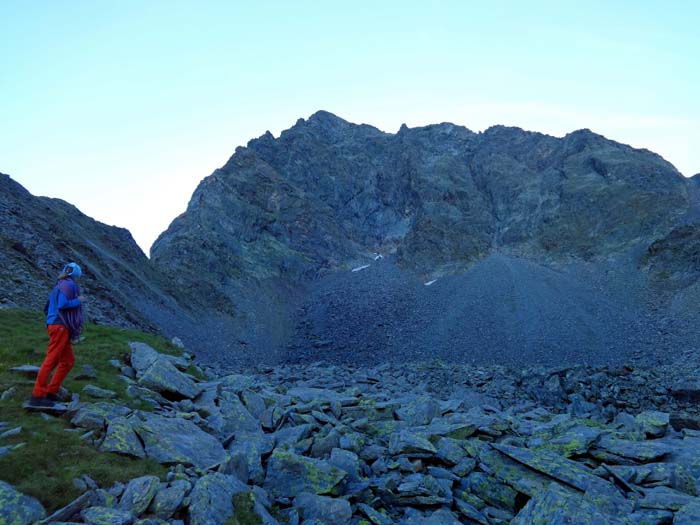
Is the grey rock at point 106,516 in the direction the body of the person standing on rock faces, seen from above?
no
